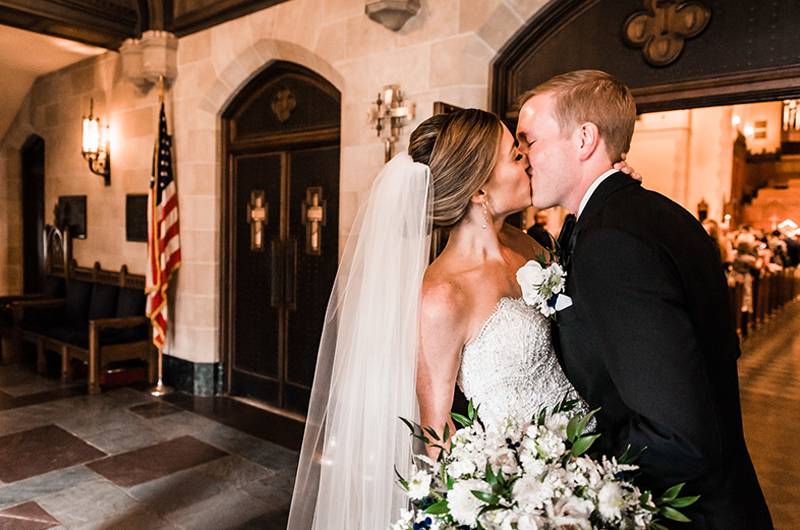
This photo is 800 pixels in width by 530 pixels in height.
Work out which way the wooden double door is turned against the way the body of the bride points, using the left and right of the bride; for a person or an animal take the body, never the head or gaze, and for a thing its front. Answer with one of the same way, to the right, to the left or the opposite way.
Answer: to the right

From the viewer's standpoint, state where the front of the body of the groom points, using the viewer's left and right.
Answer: facing to the left of the viewer

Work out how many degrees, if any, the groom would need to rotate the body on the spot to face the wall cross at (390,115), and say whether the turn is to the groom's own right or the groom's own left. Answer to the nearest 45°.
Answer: approximately 45° to the groom's own right

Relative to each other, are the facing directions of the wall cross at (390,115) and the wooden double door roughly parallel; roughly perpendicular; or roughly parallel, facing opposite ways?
roughly parallel

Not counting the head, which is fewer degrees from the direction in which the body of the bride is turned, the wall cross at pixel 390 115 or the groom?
the groom

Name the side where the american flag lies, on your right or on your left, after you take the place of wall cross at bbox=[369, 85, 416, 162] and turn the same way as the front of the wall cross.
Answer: on your right

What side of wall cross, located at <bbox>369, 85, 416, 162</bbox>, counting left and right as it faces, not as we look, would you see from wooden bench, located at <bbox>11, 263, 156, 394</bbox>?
right

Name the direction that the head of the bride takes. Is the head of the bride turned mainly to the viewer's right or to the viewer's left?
to the viewer's right

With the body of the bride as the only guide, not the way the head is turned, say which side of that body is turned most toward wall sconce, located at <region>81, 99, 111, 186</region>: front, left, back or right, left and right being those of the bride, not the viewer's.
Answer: back

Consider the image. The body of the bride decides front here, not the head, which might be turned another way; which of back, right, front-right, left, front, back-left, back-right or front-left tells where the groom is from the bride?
front

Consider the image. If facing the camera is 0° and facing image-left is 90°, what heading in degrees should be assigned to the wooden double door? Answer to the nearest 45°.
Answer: approximately 45°

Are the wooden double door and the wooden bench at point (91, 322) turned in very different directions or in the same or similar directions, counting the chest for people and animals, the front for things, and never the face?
same or similar directions

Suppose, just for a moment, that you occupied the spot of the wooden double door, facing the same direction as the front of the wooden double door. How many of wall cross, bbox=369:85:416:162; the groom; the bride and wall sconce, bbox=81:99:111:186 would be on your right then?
1

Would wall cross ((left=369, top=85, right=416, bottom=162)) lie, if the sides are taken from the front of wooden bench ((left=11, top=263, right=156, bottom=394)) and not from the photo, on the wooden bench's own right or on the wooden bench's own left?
on the wooden bench's own left

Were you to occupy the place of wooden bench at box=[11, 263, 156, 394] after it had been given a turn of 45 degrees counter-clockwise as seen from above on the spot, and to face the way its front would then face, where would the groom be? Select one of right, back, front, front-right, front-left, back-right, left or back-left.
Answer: front

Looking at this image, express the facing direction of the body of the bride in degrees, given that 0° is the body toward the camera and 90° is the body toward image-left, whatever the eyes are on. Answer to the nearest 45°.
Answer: approximately 315°

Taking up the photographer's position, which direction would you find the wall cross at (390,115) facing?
facing the viewer and to the left of the viewer

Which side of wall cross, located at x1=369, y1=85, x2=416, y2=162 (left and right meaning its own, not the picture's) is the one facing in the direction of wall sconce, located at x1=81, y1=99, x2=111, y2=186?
right

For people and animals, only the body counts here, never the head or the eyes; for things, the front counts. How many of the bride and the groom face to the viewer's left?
1
